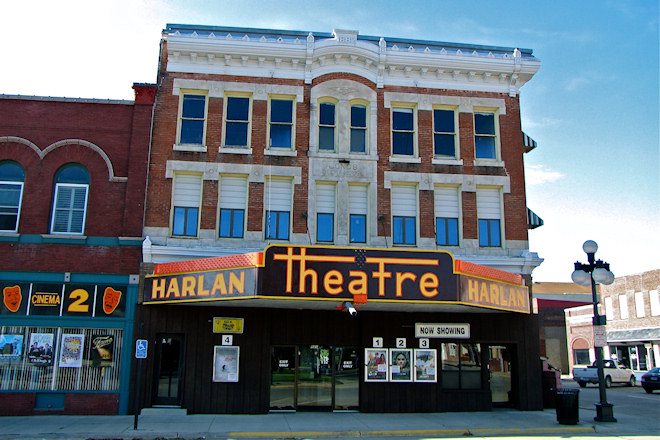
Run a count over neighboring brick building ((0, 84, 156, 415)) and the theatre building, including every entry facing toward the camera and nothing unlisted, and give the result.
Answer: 2

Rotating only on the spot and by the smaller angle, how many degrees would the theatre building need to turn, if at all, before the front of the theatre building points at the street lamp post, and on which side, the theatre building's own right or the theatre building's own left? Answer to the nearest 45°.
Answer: approximately 90° to the theatre building's own left

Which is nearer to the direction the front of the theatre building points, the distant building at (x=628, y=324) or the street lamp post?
the street lamp post

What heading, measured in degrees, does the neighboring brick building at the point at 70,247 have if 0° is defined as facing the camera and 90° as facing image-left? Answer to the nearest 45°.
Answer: approximately 0°

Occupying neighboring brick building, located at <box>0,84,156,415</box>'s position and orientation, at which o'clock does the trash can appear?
The trash can is roughly at 10 o'clock from the neighboring brick building.

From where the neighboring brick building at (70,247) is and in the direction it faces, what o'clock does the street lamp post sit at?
The street lamp post is roughly at 10 o'clock from the neighboring brick building.

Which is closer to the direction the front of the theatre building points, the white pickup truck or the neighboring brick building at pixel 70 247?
the neighboring brick building

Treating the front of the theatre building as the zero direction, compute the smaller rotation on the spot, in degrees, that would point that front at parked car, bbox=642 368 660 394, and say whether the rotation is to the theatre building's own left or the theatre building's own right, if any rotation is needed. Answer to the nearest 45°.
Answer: approximately 135° to the theatre building's own left

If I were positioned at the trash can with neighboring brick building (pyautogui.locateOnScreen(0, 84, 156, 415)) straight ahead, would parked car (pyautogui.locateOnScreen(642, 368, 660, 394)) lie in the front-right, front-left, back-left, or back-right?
back-right

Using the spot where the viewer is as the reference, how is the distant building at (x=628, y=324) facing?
facing the viewer and to the left of the viewer

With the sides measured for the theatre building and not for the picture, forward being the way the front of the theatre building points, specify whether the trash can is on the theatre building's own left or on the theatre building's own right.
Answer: on the theatre building's own left

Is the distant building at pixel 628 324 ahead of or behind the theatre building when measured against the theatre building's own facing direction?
behind

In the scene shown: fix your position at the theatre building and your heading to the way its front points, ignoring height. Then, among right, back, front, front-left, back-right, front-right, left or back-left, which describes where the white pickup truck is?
back-left

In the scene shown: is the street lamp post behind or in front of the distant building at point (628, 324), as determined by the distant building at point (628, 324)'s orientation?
in front
